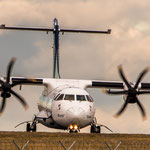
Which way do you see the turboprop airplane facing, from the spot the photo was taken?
facing the viewer
